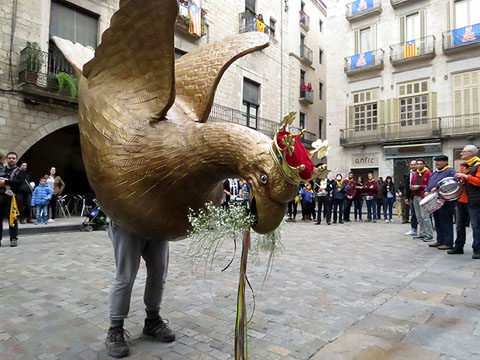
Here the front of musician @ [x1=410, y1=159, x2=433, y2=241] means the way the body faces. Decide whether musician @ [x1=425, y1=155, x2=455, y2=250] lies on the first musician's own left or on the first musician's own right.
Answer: on the first musician's own left

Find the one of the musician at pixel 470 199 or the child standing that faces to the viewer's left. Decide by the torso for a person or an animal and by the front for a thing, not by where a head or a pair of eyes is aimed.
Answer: the musician

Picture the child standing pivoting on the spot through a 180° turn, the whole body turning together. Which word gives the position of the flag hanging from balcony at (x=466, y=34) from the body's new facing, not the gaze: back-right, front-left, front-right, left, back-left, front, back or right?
right

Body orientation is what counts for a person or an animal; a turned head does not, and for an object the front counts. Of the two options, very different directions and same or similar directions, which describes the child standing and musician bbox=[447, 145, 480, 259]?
very different directions

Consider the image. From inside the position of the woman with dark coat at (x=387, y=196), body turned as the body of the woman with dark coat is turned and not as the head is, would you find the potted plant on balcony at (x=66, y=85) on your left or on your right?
on your right

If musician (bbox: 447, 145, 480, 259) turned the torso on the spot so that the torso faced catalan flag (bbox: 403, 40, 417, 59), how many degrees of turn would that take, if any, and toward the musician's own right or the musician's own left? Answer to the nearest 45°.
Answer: approximately 90° to the musician's own right

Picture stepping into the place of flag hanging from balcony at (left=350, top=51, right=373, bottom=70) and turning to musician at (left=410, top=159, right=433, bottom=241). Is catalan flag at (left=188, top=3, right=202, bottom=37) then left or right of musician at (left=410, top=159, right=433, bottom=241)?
right

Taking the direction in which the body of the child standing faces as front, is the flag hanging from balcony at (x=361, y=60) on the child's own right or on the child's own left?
on the child's own left

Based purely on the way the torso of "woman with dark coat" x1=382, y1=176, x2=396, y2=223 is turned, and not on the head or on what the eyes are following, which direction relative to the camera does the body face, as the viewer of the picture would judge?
toward the camera

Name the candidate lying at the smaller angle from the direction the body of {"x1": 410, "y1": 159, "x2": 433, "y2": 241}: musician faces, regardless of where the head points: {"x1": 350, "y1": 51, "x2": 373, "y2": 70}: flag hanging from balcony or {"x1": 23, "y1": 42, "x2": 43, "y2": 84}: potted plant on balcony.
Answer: the potted plant on balcony

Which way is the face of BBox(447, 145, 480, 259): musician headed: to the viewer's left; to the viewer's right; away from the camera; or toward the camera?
to the viewer's left

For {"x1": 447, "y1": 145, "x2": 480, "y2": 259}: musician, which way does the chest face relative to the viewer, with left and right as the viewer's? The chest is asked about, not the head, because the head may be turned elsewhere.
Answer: facing to the left of the viewer
